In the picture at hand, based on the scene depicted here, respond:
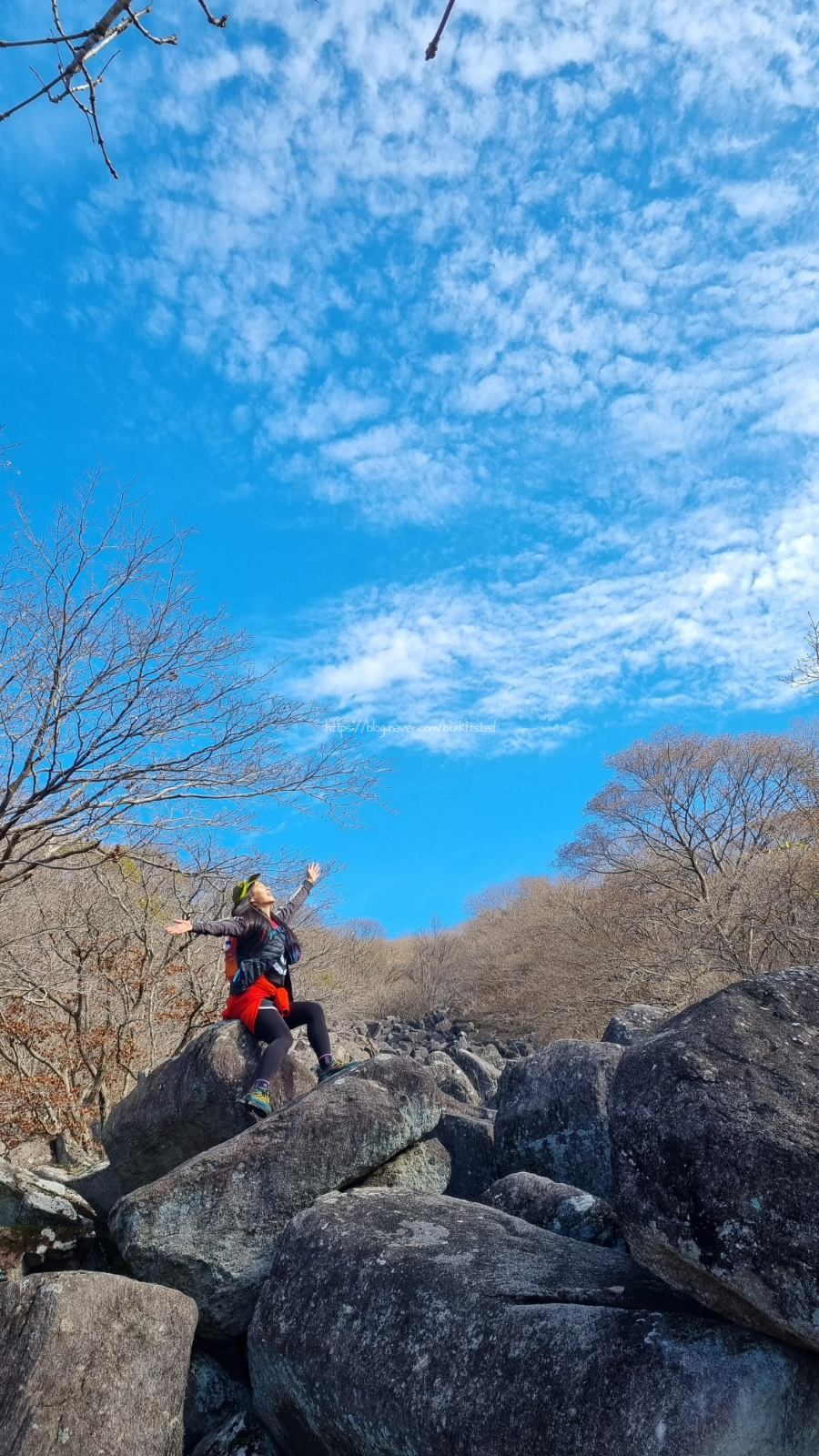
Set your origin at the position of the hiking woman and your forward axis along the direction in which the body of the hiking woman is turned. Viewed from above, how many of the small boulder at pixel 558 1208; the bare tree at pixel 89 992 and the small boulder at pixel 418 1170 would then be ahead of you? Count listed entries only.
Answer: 2

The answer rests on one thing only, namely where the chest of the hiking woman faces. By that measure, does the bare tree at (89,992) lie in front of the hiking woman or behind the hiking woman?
behind

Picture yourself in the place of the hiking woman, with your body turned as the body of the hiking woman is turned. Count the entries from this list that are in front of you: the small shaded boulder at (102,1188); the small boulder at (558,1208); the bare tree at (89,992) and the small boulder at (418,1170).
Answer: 2

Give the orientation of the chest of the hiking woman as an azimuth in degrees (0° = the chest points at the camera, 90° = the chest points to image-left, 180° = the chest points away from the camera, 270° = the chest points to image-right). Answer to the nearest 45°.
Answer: approximately 315°

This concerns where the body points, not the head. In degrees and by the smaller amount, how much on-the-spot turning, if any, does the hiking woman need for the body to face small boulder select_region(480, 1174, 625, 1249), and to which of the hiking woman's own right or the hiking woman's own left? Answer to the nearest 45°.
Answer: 0° — they already face it

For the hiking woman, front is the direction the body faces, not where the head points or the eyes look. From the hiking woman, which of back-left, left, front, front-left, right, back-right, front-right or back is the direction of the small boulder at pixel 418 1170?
front

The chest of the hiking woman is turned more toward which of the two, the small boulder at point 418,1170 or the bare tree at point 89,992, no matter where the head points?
the small boulder

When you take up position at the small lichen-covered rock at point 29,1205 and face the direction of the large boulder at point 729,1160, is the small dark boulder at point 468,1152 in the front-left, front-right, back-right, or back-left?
front-left

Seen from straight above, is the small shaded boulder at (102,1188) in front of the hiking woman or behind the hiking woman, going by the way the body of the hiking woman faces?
behind
